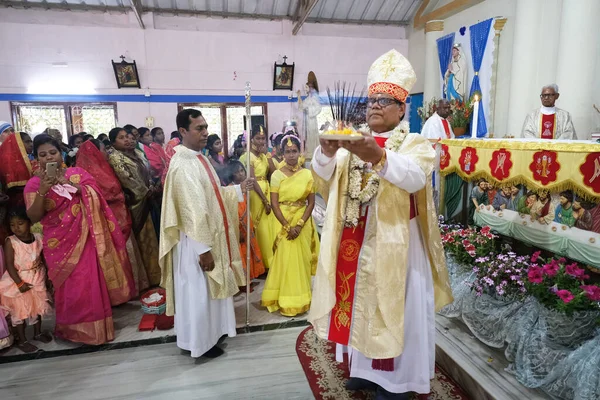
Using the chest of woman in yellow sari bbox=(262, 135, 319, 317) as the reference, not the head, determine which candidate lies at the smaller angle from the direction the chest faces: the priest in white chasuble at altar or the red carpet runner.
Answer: the red carpet runner

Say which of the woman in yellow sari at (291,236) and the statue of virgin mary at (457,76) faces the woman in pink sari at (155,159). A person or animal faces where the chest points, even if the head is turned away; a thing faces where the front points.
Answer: the statue of virgin mary

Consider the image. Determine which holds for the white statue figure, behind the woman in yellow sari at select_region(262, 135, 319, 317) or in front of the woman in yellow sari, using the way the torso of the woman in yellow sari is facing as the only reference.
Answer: behind

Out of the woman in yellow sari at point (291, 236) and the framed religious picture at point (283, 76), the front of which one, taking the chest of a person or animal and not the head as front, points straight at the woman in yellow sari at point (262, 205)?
the framed religious picture

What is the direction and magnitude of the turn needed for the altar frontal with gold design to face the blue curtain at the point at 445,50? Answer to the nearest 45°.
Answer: approximately 135° to its right
